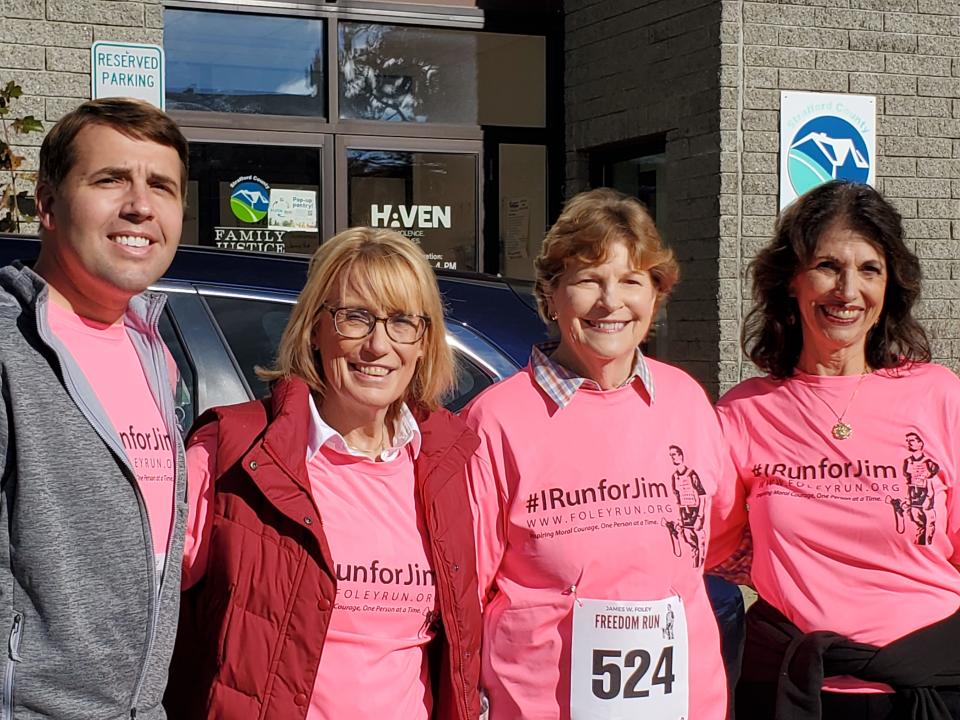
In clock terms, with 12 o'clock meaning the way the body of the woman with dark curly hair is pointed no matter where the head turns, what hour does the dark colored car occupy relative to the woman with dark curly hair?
The dark colored car is roughly at 3 o'clock from the woman with dark curly hair.

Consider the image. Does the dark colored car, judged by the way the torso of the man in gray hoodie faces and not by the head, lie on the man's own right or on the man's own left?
on the man's own left

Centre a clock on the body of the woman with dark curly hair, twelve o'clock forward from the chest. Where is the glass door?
The glass door is roughly at 5 o'clock from the woman with dark curly hair.

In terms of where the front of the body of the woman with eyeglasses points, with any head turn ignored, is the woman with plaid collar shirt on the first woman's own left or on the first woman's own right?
on the first woman's own left

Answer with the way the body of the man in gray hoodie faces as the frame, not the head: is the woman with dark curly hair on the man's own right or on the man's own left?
on the man's own left

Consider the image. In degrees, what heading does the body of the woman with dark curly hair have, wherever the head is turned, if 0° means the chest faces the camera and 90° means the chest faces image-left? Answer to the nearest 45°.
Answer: approximately 0°

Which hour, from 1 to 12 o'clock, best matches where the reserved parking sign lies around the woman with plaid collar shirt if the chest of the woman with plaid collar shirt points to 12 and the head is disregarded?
The reserved parking sign is roughly at 5 o'clock from the woman with plaid collar shirt.
